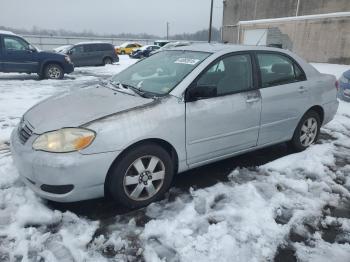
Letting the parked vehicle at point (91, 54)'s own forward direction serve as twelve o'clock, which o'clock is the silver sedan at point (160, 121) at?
The silver sedan is roughly at 9 o'clock from the parked vehicle.

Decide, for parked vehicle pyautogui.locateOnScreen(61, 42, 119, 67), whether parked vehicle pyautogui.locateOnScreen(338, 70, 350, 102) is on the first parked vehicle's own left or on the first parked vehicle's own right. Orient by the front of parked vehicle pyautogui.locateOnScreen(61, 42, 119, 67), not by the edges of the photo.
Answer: on the first parked vehicle's own left

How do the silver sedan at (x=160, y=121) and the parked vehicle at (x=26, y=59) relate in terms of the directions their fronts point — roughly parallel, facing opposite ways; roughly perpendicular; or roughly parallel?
roughly parallel, facing opposite ways

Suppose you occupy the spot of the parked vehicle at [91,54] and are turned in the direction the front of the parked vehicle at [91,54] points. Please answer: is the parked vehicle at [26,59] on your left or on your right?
on your left

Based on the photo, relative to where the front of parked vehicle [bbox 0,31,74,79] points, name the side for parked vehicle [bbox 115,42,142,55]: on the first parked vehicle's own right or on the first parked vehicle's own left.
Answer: on the first parked vehicle's own left

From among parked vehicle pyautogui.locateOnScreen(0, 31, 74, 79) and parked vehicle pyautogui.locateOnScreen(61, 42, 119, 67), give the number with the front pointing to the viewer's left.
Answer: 1

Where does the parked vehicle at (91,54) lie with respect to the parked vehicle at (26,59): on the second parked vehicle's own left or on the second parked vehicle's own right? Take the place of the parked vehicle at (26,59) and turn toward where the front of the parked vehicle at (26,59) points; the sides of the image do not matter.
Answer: on the second parked vehicle's own left

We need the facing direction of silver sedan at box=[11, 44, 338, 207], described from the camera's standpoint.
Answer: facing the viewer and to the left of the viewer

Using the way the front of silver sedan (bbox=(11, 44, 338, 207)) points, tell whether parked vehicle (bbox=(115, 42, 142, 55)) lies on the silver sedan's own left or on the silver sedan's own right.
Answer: on the silver sedan's own right

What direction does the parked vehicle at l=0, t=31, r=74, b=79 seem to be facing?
to the viewer's right

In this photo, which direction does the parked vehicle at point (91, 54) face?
to the viewer's left

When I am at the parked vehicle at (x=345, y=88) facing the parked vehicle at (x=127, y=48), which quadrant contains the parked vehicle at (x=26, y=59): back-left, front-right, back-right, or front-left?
front-left

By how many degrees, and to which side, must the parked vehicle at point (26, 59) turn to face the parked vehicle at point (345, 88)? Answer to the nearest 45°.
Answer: approximately 45° to its right
